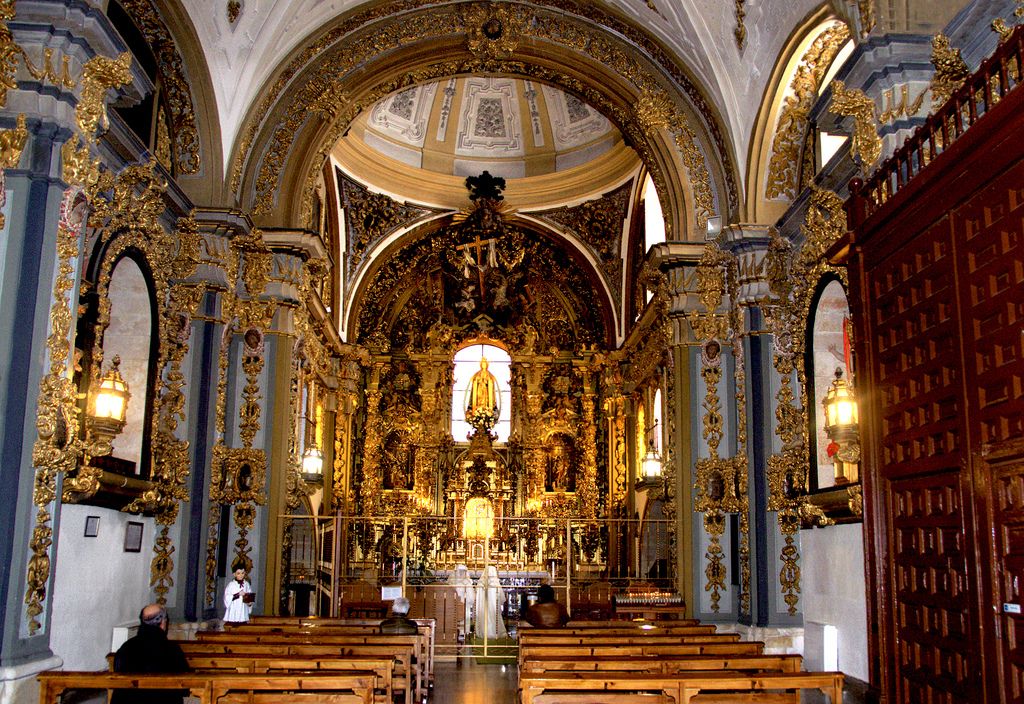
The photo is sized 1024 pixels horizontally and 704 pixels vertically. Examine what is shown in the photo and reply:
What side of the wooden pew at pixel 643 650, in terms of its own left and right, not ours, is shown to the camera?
back

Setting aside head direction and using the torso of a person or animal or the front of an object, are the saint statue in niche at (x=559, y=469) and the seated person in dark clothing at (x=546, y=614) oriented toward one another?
yes

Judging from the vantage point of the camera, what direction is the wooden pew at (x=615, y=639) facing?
facing away from the viewer

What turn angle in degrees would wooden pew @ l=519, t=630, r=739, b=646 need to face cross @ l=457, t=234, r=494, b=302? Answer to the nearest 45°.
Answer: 0° — it already faces it

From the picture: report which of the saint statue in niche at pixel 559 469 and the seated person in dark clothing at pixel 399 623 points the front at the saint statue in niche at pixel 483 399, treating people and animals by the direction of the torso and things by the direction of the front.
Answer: the seated person in dark clothing

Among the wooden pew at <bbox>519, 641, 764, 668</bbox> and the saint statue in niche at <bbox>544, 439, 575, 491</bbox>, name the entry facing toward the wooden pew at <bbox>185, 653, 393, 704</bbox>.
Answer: the saint statue in niche

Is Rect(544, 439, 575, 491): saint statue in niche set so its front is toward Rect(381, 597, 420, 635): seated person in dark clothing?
yes

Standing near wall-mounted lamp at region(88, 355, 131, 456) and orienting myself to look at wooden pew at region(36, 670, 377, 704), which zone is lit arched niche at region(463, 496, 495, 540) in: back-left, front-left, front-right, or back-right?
back-left

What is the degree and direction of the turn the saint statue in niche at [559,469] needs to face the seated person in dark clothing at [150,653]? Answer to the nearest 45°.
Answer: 0° — it already faces them

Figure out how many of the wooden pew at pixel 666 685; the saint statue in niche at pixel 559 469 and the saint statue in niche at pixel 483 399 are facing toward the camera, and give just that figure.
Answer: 2

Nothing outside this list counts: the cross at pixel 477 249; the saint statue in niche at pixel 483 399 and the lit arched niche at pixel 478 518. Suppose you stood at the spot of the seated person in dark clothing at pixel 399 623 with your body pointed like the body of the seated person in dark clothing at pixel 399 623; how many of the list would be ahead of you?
3

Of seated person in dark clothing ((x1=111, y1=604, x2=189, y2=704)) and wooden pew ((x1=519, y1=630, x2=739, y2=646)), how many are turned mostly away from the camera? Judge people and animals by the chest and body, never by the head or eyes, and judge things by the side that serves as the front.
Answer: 2

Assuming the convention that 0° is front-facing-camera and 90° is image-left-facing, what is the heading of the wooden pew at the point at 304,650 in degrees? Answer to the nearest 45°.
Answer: approximately 180°

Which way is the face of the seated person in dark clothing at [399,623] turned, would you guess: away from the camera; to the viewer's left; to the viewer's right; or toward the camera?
away from the camera
